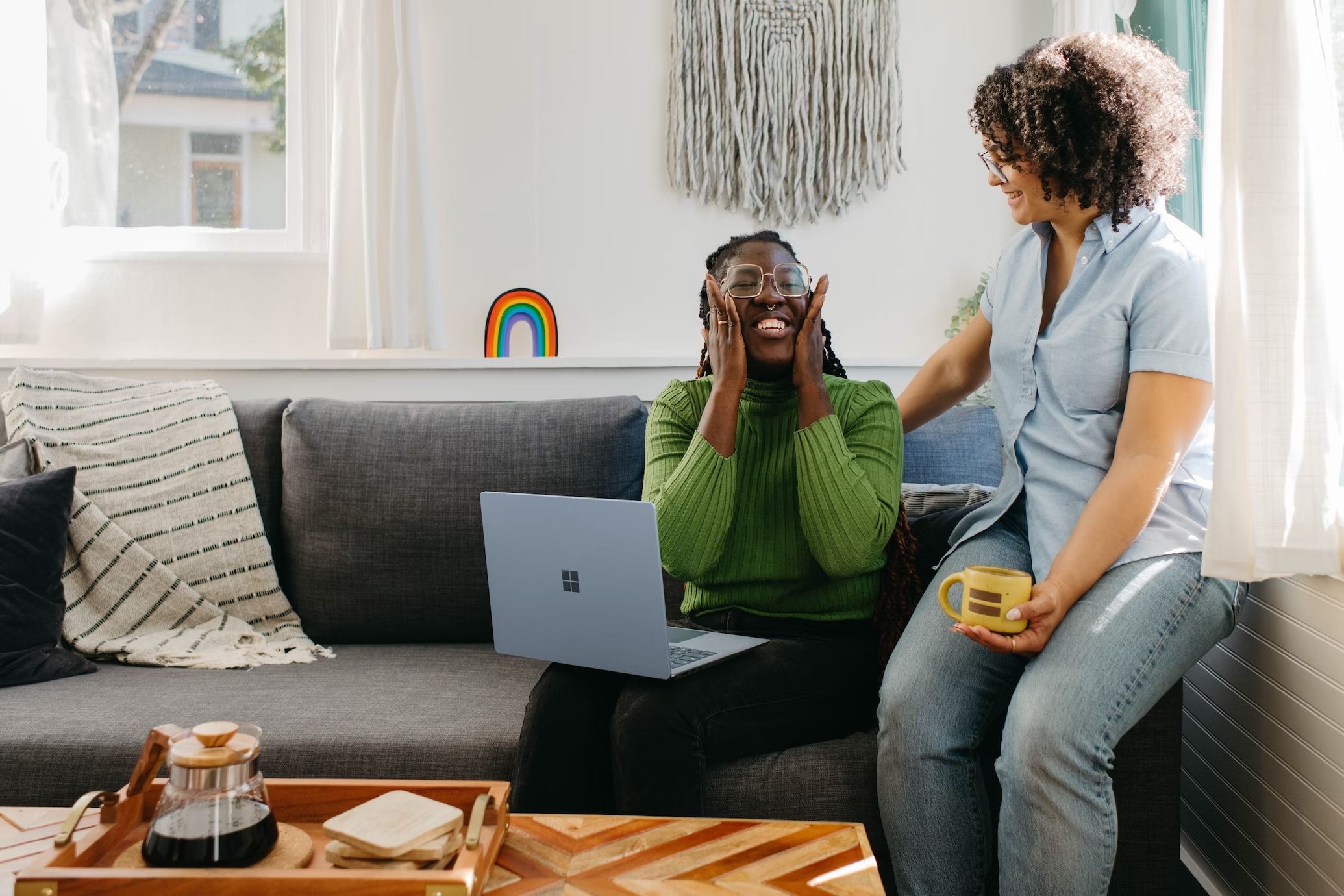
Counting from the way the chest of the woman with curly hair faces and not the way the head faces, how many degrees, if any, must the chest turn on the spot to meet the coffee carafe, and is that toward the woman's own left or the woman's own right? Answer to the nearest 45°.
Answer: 0° — they already face it

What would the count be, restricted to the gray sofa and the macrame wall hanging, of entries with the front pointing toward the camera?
2

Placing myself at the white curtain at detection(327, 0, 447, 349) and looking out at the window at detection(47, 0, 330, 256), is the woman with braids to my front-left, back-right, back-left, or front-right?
back-left

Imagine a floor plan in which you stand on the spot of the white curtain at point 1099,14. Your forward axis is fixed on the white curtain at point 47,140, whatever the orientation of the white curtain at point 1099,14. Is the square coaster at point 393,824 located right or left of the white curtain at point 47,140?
left

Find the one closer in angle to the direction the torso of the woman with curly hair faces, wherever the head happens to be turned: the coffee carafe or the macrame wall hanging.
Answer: the coffee carafe

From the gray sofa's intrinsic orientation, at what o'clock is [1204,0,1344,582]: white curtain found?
The white curtain is roughly at 10 o'clock from the gray sofa.

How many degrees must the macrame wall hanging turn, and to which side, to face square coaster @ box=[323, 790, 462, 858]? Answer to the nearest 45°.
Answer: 0° — it already faces it

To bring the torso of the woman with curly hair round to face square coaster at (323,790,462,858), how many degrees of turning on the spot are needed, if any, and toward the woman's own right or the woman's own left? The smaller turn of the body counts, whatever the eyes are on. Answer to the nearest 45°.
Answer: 0° — they already face it

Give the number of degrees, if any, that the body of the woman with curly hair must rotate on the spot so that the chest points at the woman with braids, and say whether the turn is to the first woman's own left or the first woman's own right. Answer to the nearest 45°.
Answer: approximately 45° to the first woman's own right

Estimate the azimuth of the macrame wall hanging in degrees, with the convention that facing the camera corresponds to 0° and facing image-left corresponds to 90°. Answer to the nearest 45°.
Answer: approximately 0°
